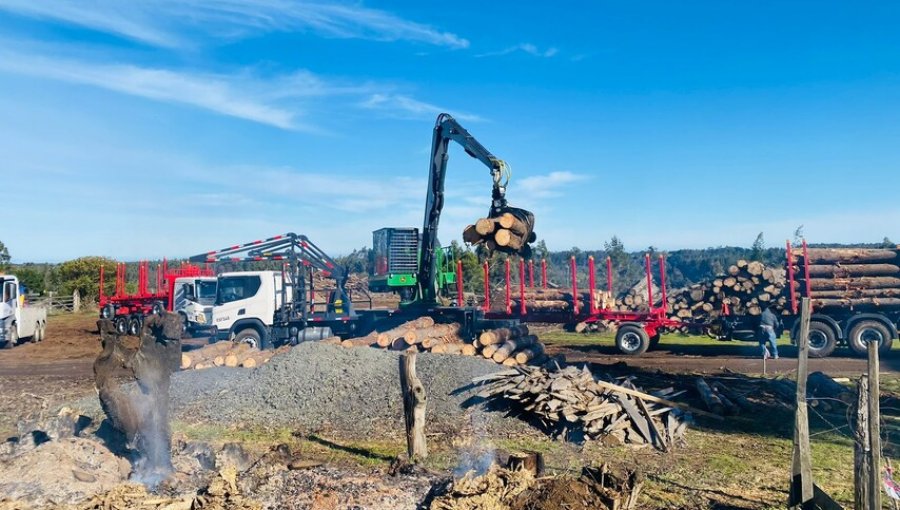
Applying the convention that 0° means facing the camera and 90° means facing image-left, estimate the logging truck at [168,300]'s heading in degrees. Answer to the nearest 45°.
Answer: approximately 315°

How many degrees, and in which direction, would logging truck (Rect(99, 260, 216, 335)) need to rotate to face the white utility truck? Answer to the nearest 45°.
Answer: approximately 180°

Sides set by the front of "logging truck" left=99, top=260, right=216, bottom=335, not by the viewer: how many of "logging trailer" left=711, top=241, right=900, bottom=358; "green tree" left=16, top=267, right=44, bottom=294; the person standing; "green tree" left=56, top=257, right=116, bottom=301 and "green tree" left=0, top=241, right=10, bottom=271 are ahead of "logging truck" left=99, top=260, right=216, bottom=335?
2

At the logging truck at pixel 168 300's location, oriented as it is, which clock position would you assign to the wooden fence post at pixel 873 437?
The wooden fence post is roughly at 1 o'clock from the logging truck.

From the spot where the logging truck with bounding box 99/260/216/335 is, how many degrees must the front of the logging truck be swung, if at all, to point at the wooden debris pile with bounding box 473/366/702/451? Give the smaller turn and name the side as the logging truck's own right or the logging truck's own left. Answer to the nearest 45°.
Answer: approximately 45° to the logging truck's own right

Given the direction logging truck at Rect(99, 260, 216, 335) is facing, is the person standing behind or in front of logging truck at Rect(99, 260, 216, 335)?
in front

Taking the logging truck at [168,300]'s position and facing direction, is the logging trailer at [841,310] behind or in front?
in front
